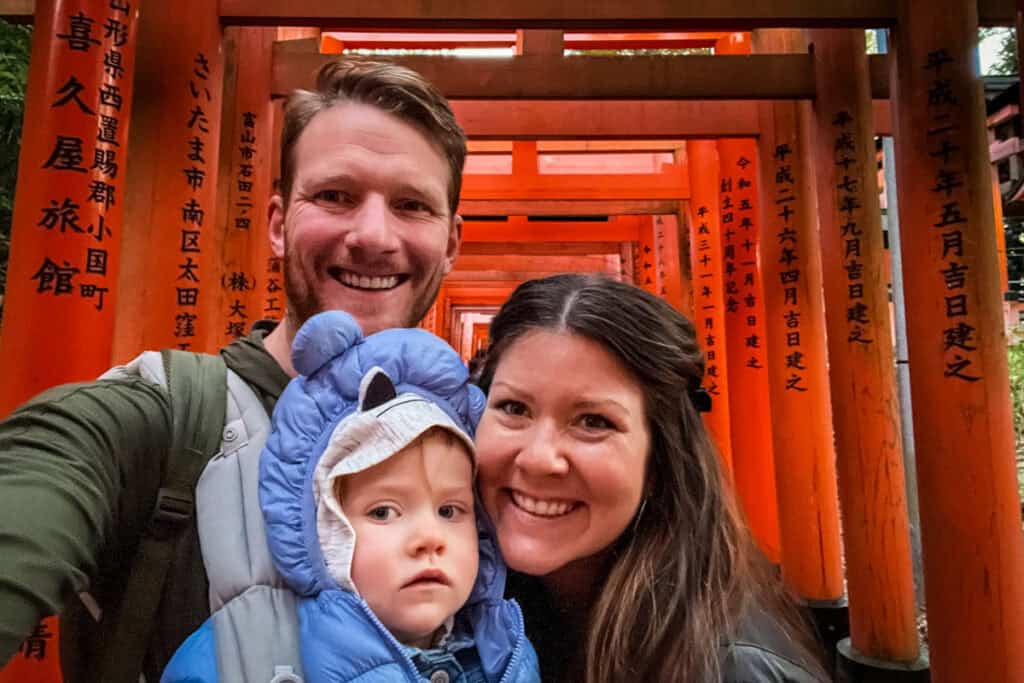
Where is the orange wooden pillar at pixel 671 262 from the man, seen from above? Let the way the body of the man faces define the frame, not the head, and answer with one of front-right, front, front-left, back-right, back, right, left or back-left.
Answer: back-left

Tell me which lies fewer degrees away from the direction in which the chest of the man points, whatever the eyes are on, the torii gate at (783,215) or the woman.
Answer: the woman

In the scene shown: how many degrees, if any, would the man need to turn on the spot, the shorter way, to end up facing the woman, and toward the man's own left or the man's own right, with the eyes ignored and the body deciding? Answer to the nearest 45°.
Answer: approximately 90° to the man's own left

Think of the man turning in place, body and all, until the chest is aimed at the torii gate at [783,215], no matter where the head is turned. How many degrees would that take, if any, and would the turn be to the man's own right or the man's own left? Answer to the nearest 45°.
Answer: approximately 135° to the man's own left

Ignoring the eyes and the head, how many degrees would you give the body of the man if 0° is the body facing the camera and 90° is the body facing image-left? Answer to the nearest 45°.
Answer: approximately 0°
